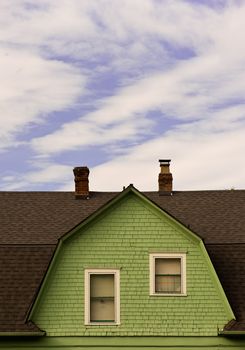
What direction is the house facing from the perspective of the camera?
toward the camera
